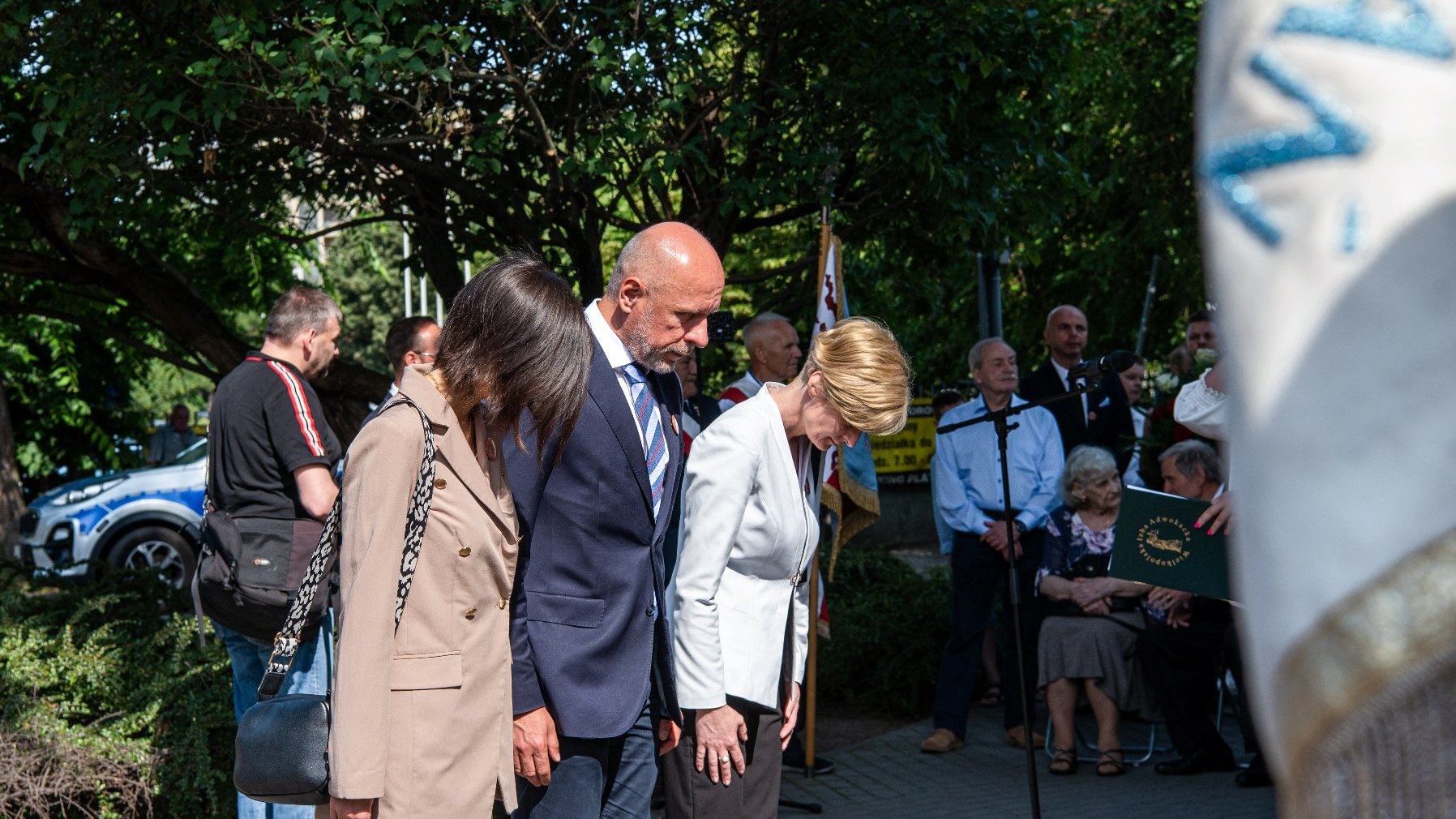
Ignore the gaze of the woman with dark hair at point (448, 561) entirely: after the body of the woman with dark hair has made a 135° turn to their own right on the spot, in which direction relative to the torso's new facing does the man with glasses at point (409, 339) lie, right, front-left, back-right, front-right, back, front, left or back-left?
right

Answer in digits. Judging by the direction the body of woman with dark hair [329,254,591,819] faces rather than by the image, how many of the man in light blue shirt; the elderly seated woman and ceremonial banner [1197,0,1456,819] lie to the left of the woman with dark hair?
2

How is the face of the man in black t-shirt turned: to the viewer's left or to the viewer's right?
to the viewer's right

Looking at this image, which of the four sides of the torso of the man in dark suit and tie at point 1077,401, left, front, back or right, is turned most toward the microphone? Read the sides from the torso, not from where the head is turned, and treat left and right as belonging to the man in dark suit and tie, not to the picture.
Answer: front

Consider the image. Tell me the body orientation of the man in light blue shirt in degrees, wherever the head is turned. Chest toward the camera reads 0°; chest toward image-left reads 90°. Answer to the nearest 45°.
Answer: approximately 0°

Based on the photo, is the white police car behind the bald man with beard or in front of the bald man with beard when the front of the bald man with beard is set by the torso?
behind

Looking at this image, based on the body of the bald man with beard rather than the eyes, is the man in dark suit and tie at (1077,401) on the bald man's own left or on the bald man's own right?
on the bald man's own left

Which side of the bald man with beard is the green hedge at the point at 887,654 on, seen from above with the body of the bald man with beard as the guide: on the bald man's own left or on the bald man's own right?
on the bald man's own left

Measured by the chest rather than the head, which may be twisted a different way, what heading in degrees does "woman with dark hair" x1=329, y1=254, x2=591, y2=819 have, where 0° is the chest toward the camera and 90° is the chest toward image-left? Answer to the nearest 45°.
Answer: approximately 315°

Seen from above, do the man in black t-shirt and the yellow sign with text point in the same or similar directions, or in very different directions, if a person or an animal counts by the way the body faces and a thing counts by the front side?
very different directions

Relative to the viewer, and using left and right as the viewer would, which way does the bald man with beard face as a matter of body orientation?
facing the viewer and to the right of the viewer

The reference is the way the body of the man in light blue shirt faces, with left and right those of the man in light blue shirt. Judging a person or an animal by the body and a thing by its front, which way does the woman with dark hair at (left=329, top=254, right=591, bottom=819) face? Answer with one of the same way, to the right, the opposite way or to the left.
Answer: to the left

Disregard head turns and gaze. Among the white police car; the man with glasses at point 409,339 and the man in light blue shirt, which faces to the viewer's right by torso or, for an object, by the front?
the man with glasses

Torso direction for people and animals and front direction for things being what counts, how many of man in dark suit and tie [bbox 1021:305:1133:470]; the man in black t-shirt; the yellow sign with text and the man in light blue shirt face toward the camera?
3
